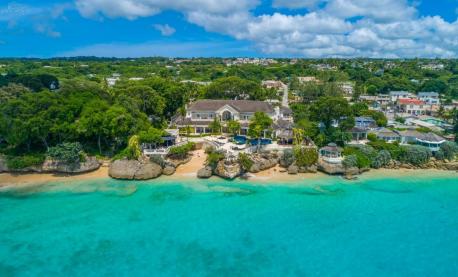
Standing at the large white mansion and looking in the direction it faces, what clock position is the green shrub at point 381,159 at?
The green shrub is roughly at 10 o'clock from the large white mansion.

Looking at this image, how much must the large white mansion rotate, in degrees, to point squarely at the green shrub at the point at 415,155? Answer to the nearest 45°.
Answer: approximately 45° to its left

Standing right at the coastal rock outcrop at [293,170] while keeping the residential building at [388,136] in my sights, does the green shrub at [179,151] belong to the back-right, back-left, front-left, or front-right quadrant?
back-left

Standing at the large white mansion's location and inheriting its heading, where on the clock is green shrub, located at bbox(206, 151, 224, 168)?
The green shrub is roughly at 12 o'clock from the large white mansion.

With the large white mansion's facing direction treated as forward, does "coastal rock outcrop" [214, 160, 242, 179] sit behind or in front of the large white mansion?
in front

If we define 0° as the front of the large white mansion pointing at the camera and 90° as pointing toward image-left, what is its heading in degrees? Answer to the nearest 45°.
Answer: approximately 0°

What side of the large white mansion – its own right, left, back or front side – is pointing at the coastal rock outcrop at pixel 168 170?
front

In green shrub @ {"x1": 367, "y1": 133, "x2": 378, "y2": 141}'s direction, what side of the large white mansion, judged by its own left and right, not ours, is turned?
left

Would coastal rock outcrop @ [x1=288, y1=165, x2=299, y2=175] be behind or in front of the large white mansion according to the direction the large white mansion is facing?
in front

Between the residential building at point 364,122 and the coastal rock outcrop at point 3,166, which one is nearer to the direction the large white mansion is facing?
the coastal rock outcrop

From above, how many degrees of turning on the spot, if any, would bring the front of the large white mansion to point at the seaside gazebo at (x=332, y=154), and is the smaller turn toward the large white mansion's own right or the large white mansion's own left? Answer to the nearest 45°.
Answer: approximately 45° to the large white mansion's own left

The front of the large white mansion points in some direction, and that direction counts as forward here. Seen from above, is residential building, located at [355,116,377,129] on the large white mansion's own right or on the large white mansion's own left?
on the large white mansion's own left
